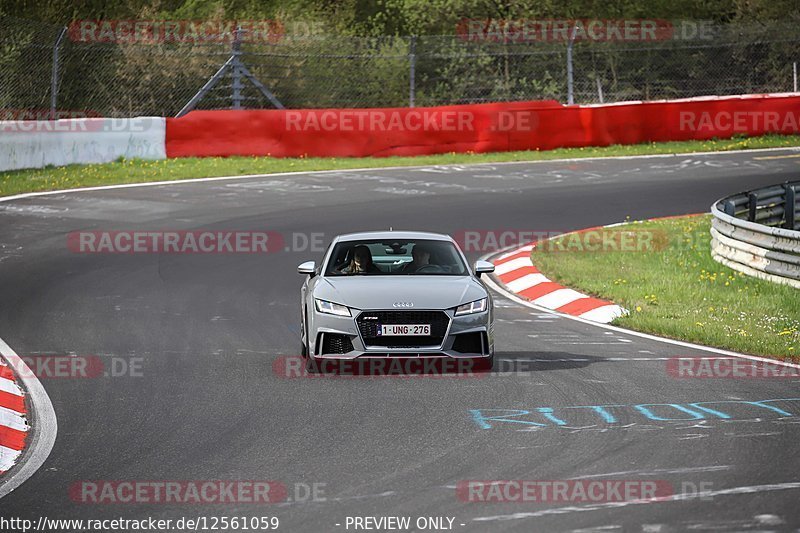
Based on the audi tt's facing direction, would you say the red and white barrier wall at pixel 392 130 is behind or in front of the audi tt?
behind

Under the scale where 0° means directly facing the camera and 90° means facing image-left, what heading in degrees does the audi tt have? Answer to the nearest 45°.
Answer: approximately 0°

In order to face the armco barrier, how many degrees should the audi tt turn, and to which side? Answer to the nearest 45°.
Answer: approximately 135° to its left

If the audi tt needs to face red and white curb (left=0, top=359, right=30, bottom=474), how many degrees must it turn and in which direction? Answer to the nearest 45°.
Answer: approximately 45° to its right

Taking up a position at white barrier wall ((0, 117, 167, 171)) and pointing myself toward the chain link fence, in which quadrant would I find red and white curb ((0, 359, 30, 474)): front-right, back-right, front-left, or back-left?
back-right

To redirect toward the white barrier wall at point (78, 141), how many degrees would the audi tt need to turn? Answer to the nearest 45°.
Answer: approximately 180°
